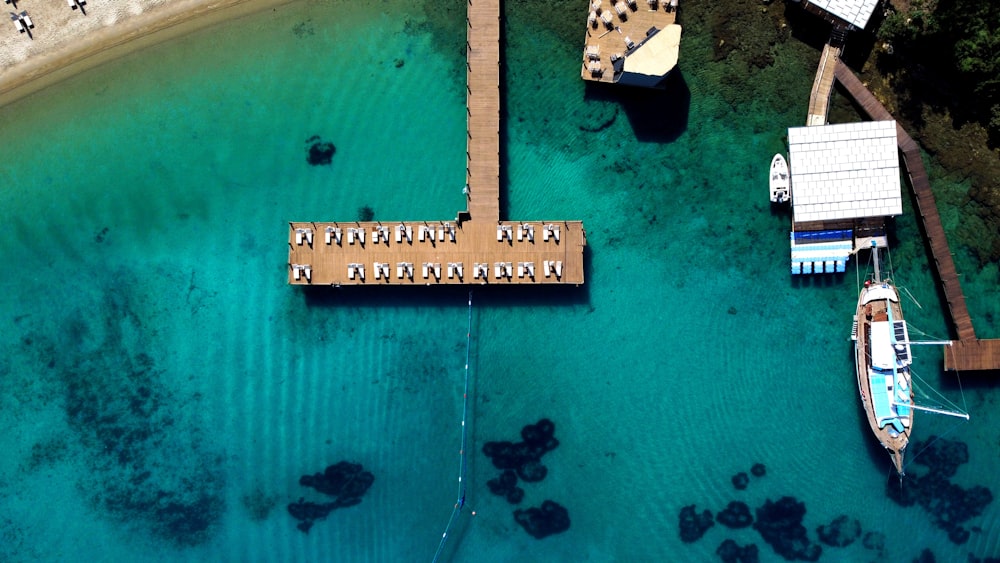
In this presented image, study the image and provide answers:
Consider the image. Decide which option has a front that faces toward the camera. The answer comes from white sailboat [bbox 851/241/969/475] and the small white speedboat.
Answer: the white sailboat

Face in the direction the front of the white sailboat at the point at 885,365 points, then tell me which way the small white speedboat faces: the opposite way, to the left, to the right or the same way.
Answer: the opposite way

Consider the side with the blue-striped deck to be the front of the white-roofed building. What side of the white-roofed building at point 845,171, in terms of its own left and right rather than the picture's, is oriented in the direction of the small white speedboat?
right

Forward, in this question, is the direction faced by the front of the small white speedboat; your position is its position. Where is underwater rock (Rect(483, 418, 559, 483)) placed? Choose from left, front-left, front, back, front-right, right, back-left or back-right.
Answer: left

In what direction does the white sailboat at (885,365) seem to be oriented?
toward the camera

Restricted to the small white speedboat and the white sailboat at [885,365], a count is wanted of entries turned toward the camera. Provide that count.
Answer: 1

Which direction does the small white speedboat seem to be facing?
away from the camera
